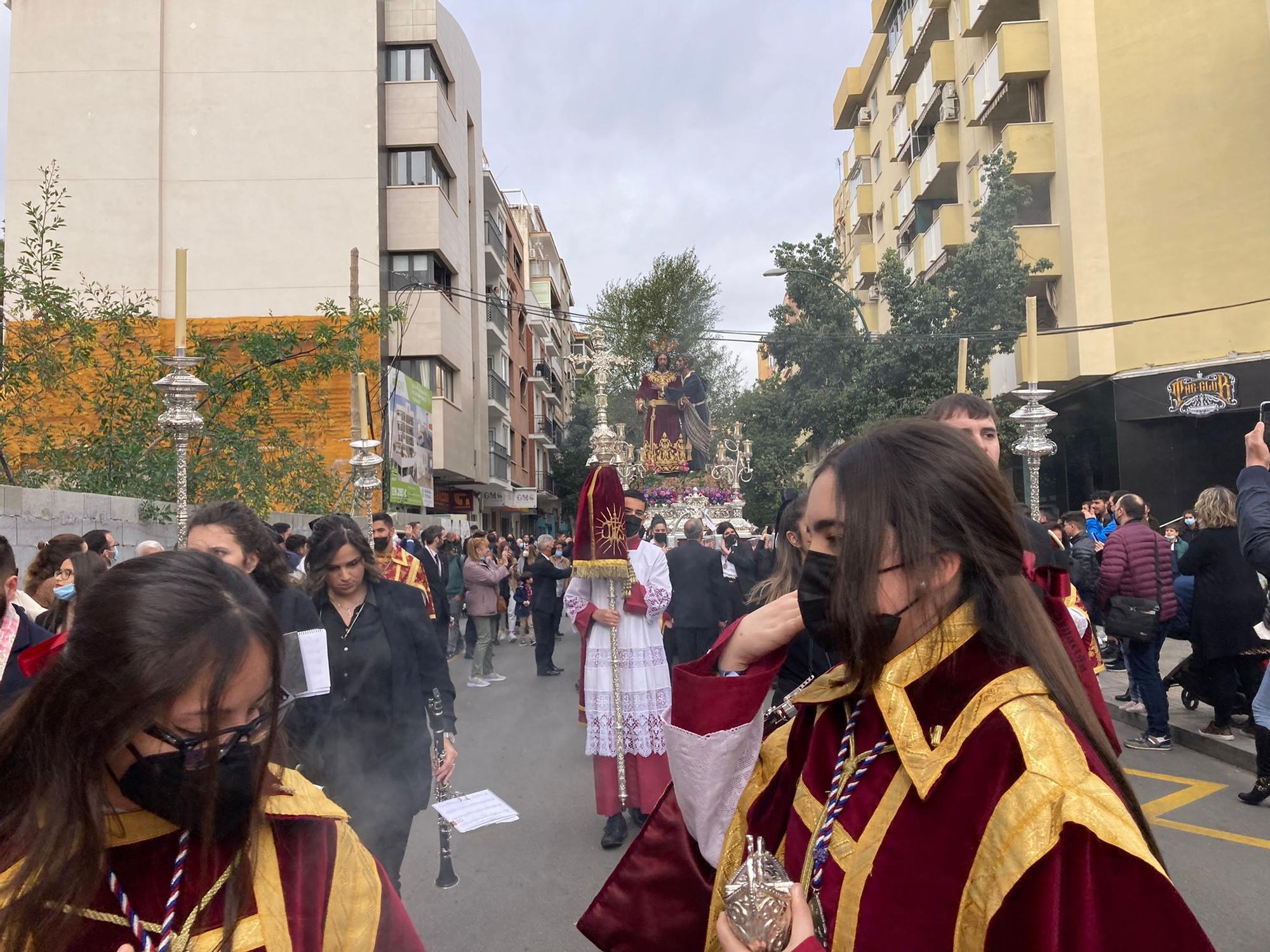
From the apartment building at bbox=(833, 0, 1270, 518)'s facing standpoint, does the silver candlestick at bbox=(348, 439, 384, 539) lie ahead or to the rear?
ahead

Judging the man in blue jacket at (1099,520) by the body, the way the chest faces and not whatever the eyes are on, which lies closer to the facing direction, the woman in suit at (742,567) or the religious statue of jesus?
the woman in suit

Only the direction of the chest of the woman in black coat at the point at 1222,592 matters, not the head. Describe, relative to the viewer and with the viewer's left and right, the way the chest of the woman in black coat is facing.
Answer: facing away from the viewer and to the left of the viewer

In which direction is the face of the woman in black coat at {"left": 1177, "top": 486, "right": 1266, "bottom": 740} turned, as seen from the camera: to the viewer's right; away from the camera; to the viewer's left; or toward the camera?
away from the camera

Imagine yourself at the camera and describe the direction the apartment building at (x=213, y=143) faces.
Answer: facing to the right of the viewer

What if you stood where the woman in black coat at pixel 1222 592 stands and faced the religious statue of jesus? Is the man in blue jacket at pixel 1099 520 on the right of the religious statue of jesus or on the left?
right

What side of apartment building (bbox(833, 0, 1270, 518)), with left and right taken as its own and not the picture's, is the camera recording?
left

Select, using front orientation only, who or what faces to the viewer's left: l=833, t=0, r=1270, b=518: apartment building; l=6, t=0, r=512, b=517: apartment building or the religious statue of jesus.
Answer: l=833, t=0, r=1270, b=518: apartment building

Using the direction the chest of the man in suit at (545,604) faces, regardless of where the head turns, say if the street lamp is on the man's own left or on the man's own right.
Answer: on the man's own left

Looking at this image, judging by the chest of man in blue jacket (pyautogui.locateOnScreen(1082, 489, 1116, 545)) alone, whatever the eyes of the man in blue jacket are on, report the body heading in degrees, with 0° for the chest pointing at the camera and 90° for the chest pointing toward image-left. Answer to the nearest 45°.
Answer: approximately 45°

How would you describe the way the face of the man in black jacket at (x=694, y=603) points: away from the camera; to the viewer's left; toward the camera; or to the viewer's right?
away from the camera

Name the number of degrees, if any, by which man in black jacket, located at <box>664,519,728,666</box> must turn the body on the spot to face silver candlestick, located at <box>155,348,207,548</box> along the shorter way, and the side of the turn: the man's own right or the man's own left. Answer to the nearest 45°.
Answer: approximately 135° to the man's own left
